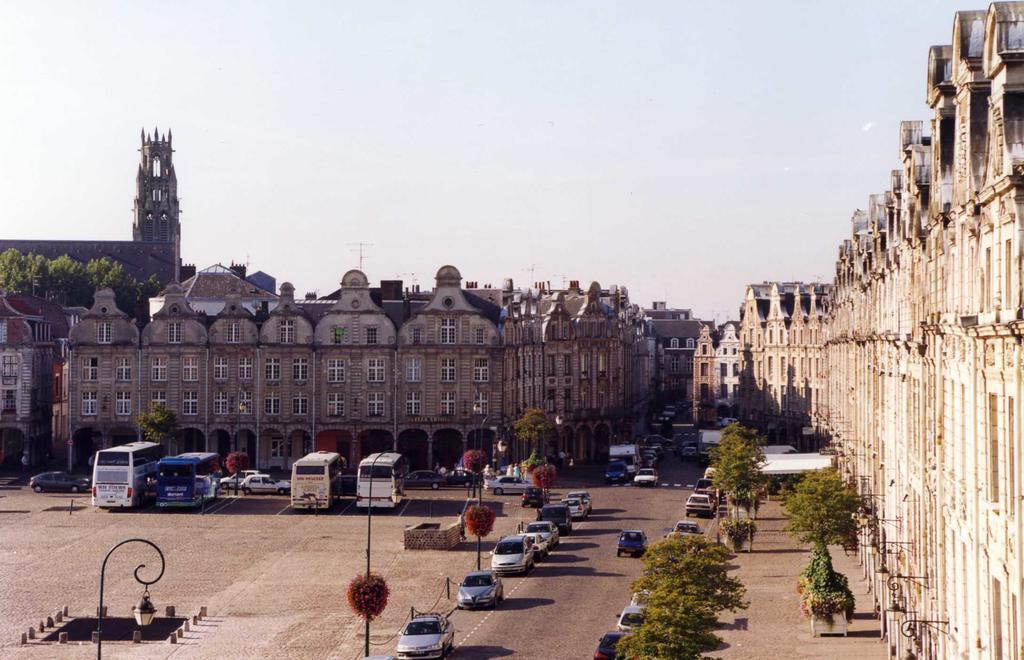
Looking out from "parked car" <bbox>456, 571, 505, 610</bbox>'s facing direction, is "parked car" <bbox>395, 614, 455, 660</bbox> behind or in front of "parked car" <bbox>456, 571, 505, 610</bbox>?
in front

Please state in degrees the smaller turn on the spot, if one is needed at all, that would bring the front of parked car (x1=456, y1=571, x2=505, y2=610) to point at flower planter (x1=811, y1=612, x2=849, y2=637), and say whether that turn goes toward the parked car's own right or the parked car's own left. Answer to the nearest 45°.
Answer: approximately 90° to the parked car's own left

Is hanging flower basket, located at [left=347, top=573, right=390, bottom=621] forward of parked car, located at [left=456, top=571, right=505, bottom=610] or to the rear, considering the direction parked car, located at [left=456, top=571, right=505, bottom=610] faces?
forward

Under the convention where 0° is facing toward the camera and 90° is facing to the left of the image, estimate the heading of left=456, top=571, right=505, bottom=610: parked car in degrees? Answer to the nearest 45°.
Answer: approximately 45°

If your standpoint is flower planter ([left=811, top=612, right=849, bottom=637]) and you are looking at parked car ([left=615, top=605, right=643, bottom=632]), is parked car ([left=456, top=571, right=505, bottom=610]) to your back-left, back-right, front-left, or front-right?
front-right

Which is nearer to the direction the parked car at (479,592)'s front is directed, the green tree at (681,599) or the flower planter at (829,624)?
the green tree

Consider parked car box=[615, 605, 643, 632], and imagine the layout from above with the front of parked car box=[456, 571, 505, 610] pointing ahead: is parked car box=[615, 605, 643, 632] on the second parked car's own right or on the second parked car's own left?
on the second parked car's own left

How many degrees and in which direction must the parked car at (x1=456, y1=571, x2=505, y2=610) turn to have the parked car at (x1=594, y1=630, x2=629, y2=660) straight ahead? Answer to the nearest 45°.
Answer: approximately 45° to its left

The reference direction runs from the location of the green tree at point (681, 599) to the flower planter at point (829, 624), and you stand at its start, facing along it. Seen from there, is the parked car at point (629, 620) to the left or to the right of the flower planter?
left

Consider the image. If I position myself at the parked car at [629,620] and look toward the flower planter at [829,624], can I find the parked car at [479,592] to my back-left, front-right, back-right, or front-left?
back-left

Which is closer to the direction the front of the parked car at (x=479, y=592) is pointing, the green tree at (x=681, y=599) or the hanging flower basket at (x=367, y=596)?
the hanging flower basket
